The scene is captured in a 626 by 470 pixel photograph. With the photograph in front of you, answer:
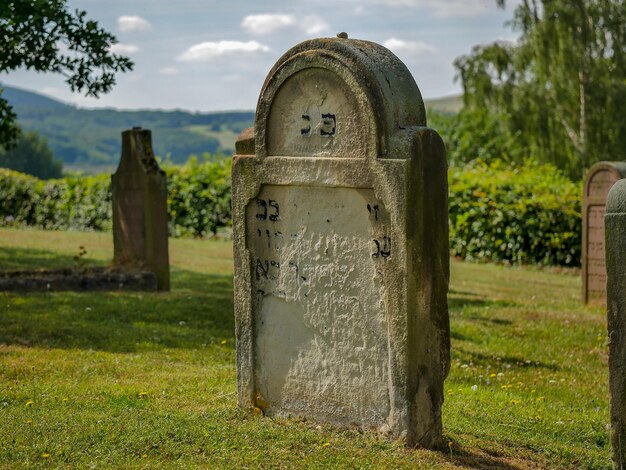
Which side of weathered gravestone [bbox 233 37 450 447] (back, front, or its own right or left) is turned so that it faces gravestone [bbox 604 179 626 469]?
left

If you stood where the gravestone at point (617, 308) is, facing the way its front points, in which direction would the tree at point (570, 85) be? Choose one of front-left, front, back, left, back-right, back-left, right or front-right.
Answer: back

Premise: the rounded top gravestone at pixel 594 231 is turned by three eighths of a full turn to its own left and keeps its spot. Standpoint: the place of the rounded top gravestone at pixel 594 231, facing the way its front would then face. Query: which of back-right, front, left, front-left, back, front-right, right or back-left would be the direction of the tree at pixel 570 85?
left

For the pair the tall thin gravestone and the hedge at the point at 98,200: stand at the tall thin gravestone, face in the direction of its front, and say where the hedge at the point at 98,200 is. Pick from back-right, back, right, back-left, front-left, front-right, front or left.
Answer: back-right

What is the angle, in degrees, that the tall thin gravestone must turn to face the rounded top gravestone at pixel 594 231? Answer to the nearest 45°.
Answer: approximately 135° to its left

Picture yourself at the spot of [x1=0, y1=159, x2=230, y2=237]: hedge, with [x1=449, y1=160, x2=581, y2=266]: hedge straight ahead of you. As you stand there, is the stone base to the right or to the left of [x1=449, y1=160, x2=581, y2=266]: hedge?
right

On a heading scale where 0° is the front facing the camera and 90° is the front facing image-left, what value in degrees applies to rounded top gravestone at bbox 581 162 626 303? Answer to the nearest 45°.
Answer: approximately 45°

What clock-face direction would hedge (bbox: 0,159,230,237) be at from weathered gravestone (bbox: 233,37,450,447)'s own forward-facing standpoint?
The hedge is roughly at 4 o'clock from the weathered gravestone.

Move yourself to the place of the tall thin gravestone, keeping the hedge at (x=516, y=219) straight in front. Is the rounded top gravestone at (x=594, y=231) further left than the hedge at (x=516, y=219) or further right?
right

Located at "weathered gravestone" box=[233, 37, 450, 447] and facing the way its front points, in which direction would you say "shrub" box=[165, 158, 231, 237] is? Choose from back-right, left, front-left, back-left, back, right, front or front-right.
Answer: back-right
